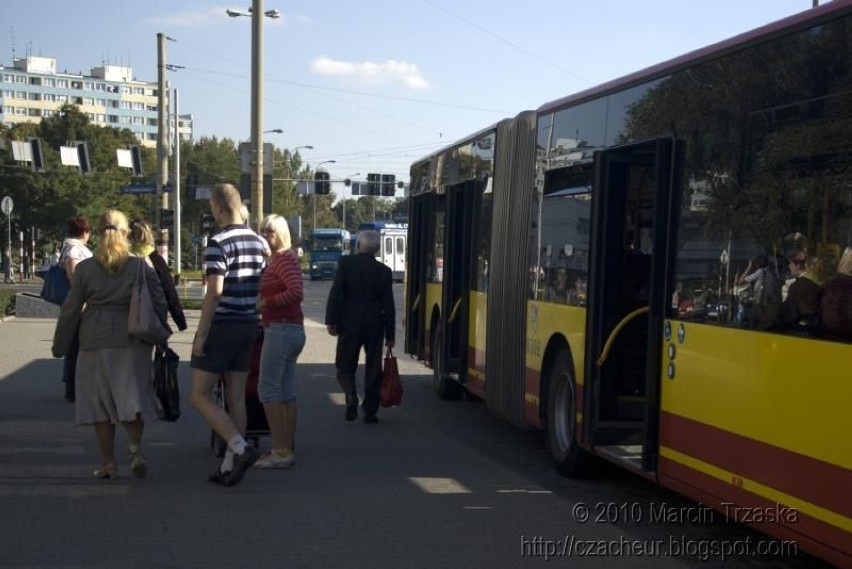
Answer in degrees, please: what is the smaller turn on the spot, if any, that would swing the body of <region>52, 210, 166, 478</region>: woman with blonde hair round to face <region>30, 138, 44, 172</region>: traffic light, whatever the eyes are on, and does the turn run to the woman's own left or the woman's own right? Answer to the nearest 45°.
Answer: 0° — they already face it

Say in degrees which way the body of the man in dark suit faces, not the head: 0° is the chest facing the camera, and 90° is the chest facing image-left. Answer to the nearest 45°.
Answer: approximately 180°

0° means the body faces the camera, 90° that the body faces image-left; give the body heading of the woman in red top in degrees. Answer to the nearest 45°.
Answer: approximately 90°

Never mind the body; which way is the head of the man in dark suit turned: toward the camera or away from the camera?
away from the camera

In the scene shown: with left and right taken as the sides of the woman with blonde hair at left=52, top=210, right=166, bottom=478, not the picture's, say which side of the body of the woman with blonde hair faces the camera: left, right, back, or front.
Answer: back

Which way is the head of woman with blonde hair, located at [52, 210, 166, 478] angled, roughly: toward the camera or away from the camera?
away from the camera

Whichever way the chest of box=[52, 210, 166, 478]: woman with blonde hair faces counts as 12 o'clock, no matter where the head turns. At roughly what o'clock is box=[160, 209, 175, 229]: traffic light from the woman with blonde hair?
The traffic light is roughly at 12 o'clock from the woman with blonde hair.
